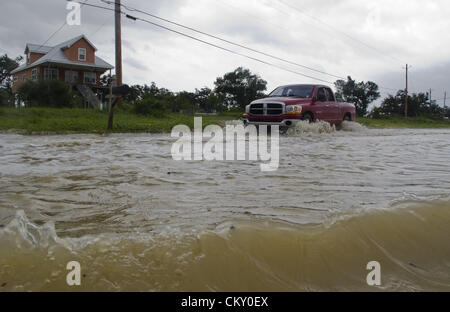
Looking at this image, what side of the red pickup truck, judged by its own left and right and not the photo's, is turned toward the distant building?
right

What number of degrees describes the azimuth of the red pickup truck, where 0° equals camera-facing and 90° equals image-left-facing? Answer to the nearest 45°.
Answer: approximately 45°

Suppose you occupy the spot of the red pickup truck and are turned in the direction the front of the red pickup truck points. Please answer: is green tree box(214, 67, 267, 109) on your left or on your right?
on your right

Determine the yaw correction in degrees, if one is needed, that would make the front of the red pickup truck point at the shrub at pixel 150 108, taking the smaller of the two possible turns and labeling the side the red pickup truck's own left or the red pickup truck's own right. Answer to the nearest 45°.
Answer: approximately 90° to the red pickup truck's own right
